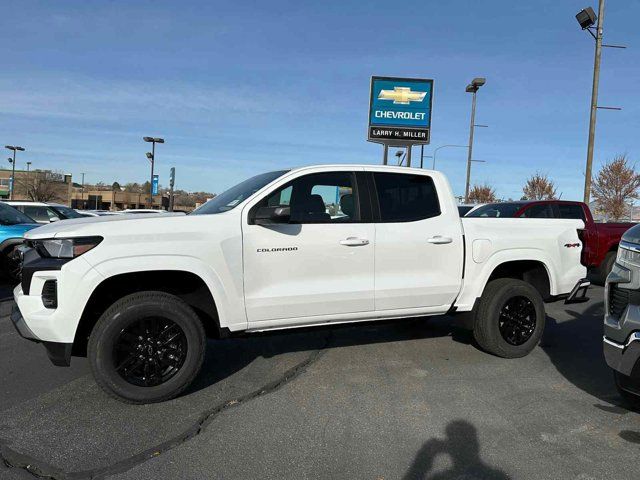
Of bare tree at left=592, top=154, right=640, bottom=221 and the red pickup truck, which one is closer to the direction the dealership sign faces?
the red pickup truck

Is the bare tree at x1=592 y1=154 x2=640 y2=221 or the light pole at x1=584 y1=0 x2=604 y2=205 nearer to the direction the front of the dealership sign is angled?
the light pole

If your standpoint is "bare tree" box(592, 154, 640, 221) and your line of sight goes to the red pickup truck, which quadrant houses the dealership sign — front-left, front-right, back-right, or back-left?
front-right

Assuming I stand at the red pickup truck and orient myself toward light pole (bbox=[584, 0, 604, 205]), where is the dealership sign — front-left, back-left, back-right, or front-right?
front-left

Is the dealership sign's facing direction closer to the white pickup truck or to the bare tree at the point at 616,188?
the white pickup truck

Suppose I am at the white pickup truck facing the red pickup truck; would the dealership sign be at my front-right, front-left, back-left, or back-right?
front-left

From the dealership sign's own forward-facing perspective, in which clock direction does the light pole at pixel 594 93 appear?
The light pole is roughly at 10 o'clock from the dealership sign.

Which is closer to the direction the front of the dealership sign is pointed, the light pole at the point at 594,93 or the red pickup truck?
the red pickup truck

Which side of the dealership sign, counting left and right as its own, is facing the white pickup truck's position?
front

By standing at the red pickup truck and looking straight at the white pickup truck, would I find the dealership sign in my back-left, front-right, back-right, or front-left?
back-right

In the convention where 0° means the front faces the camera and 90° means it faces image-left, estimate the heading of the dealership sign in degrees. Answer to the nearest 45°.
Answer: approximately 0°

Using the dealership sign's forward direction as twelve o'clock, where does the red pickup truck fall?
The red pickup truck is roughly at 11 o'clock from the dealership sign.

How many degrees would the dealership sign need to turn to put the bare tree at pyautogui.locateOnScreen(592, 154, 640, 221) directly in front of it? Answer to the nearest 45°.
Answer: approximately 135° to its left
